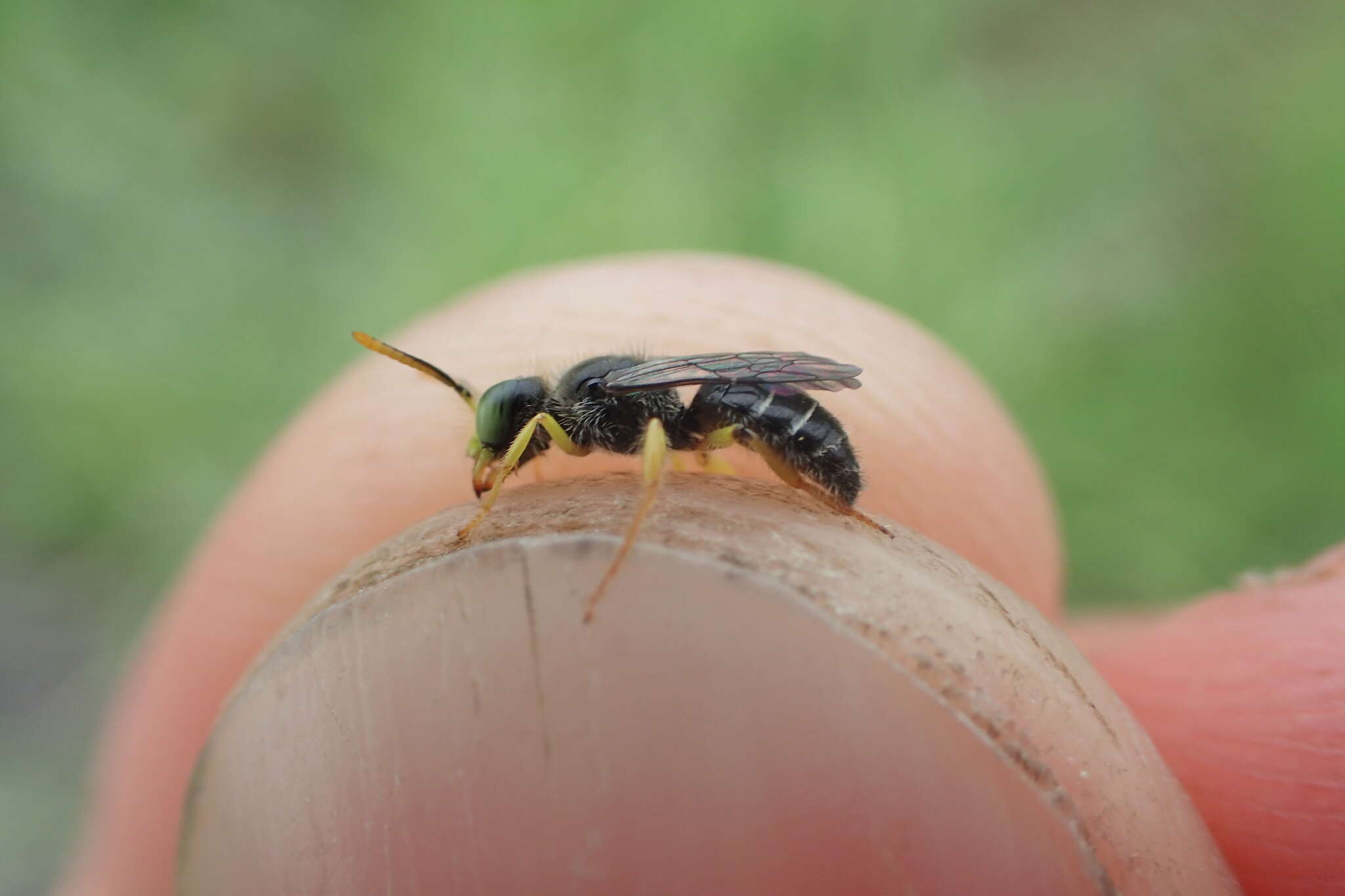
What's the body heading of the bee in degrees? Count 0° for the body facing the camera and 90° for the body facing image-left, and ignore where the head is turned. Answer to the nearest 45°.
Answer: approximately 90°
